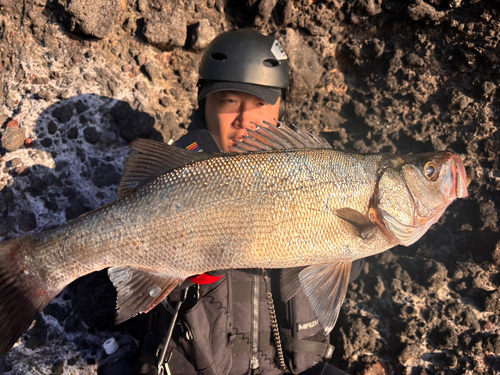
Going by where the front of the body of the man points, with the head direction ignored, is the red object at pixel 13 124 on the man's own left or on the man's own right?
on the man's own right

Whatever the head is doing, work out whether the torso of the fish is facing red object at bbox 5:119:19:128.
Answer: no

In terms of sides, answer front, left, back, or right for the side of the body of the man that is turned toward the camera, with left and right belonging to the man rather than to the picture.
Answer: front

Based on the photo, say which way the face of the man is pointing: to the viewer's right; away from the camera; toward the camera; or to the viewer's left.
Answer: toward the camera

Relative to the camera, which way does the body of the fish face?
to the viewer's right
